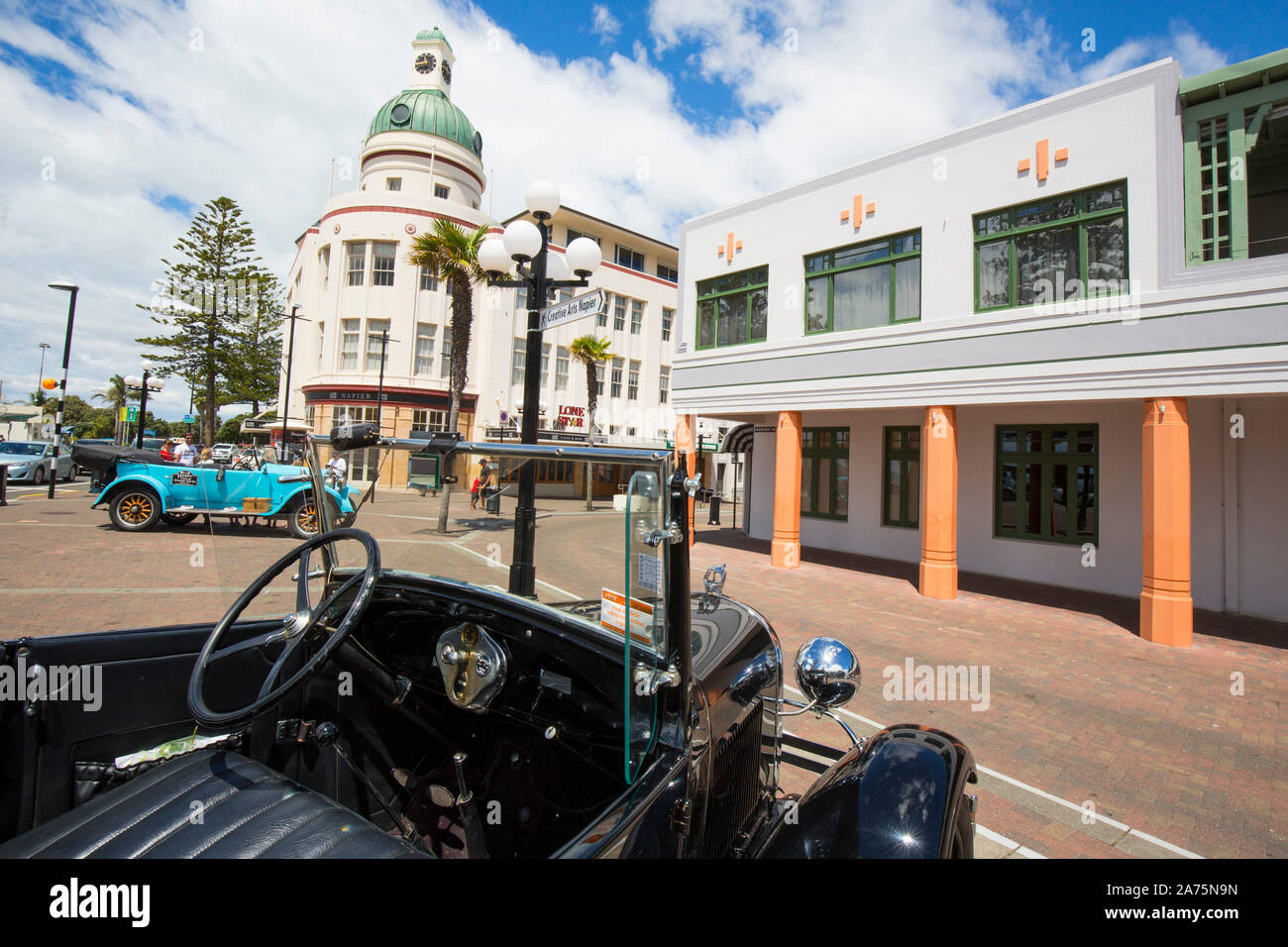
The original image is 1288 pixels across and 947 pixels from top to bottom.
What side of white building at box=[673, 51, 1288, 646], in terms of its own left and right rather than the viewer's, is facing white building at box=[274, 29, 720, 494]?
right

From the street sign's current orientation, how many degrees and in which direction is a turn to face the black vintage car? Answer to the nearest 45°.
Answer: approximately 45° to its left

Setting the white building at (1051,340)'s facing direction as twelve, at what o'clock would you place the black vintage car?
The black vintage car is roughly at 11 o'clock from the white building.

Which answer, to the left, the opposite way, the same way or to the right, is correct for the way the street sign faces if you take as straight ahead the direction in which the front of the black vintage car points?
the opposite way

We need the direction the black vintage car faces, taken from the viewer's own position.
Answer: facing away from the viewer and to the right of the viewer

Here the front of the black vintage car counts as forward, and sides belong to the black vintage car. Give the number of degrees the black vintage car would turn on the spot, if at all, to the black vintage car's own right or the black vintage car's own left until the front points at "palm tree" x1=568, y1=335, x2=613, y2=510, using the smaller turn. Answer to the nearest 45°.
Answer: approximately 45° to the black vintage car's own left

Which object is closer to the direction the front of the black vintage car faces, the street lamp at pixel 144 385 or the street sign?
the street sign

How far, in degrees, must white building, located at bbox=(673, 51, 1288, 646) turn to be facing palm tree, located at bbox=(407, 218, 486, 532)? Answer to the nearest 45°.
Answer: approximately 45° to its right

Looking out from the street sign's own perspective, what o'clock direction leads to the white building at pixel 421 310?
The white building is roughly at 4 o'clock from the street sign.

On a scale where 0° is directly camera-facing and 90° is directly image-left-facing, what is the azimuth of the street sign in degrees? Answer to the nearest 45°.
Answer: approximately 45°

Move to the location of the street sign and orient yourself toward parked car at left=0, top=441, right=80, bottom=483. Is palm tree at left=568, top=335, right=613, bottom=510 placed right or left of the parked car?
right
